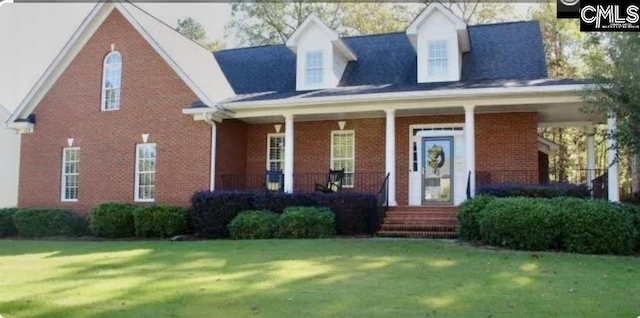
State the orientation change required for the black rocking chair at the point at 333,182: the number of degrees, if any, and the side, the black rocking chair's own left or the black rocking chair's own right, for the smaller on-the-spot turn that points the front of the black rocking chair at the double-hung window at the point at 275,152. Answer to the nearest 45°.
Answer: approximately 90° to the black rocking chair's own right

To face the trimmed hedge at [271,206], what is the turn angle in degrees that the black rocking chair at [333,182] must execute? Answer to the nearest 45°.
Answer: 0° — it already faces it

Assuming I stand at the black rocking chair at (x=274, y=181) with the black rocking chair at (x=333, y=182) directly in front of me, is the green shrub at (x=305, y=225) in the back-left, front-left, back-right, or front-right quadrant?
front-right

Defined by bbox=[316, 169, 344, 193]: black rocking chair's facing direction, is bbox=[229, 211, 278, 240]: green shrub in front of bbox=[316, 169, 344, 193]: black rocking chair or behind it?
in front

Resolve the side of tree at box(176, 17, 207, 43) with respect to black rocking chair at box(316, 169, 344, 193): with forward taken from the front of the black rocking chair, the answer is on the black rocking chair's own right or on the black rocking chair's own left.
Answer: on the black rocking chair's own right

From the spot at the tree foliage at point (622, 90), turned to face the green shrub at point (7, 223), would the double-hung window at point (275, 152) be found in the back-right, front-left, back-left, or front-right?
front-right

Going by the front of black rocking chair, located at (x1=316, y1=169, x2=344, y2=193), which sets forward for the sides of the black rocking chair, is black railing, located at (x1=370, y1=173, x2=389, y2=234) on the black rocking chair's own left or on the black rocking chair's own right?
on the black rocking chair's own left

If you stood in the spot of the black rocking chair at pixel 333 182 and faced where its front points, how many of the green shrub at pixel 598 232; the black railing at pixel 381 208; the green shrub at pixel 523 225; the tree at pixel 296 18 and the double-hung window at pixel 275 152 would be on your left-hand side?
3

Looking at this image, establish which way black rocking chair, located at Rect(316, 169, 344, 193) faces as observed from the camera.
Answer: facing the viewer and to the left of the viewer

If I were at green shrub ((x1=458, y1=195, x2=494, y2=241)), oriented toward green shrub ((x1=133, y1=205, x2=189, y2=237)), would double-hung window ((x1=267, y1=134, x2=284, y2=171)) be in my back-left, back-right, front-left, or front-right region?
front-right

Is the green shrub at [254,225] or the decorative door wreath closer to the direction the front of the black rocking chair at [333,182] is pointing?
the green shrub

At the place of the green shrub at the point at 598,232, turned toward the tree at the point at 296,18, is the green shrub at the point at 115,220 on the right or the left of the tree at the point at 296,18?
left

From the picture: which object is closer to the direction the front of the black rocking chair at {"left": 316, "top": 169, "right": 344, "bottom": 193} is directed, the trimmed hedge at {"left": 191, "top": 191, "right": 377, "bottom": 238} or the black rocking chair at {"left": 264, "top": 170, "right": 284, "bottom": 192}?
the trimmed hedge

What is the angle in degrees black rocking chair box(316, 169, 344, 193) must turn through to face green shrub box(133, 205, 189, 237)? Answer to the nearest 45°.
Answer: approximately 45° to its right

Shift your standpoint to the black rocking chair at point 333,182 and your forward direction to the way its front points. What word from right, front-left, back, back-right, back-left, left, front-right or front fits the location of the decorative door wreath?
back-left

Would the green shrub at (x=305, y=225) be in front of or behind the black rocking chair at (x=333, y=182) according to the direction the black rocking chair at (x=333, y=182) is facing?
in front

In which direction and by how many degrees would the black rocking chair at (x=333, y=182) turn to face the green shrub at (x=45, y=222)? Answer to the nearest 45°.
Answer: approximately 45° to its right

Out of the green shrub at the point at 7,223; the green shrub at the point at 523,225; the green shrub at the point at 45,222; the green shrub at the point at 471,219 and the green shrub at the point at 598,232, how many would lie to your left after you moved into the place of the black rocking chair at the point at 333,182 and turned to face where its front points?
3

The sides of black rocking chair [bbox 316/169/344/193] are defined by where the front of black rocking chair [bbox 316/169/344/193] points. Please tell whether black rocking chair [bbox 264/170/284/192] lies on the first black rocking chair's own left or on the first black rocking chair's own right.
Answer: on the first black rocking chair's own right
